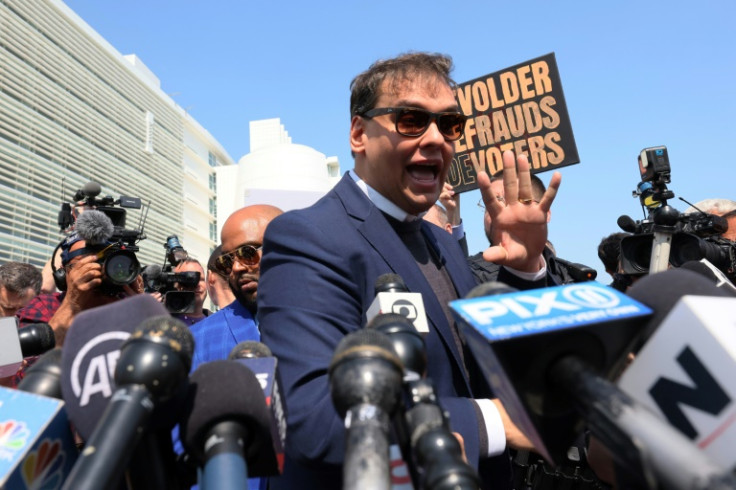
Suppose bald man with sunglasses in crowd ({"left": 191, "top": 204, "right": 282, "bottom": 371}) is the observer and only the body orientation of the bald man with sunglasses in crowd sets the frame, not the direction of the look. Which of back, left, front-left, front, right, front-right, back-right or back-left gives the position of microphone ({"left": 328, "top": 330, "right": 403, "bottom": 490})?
front-left

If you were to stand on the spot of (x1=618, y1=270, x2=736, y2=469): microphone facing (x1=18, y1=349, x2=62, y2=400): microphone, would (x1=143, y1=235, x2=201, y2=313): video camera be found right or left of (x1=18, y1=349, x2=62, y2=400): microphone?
right

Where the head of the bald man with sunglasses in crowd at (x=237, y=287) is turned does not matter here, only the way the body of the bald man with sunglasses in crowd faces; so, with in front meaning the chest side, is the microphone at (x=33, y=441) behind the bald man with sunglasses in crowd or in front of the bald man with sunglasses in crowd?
in front

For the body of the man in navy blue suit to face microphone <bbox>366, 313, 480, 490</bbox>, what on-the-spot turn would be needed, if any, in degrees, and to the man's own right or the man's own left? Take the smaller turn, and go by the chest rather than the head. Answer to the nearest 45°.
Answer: approximately 45° to the man's own right

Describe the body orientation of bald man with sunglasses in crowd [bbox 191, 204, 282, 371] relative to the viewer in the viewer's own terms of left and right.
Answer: facing the viewer and to the left of the viewer

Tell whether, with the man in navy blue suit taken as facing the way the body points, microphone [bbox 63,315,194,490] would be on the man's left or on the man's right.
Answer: on the man's right

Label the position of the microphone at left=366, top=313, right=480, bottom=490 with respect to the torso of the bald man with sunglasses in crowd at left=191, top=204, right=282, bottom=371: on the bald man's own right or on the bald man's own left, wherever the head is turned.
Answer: on the bald man's own left

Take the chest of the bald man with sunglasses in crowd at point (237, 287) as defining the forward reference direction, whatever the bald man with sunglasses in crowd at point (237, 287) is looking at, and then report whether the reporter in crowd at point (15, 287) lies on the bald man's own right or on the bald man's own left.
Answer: on the bald man's own right

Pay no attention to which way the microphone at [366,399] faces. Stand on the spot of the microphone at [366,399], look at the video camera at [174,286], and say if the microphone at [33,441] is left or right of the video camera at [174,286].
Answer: left

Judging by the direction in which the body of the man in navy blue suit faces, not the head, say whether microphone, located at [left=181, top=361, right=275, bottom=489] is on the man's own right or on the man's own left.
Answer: on the man's own right

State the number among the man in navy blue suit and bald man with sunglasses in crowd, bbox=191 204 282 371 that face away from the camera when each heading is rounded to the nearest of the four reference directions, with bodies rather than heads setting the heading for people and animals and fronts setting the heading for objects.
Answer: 0
